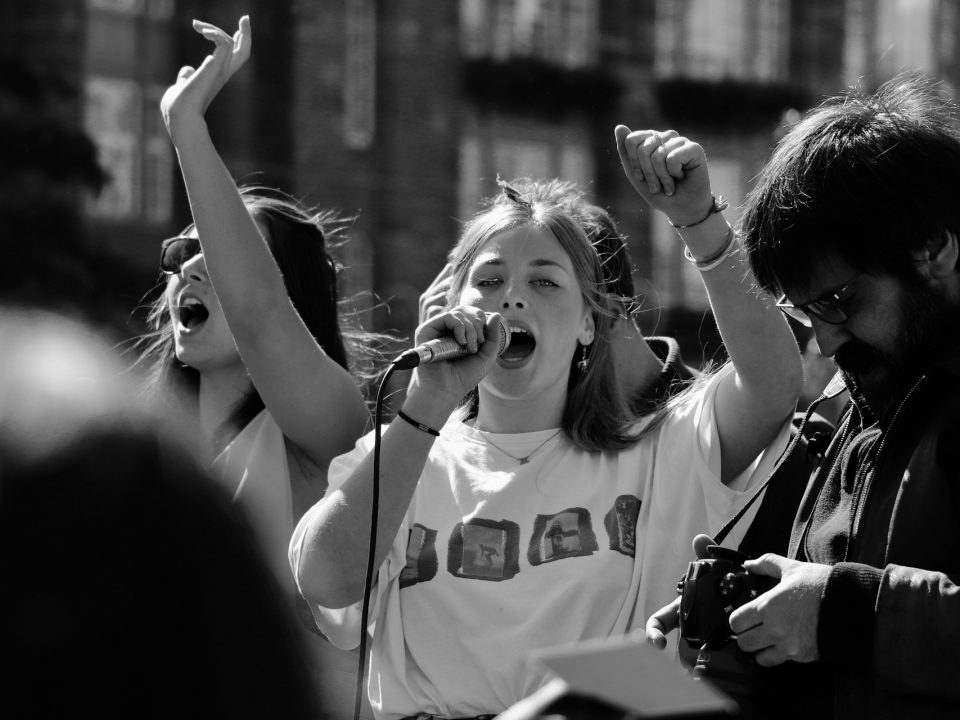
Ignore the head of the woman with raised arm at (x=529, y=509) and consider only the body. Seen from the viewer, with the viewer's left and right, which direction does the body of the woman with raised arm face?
facing the viewer

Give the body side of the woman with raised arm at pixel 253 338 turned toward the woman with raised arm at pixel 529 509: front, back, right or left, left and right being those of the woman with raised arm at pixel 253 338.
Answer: left

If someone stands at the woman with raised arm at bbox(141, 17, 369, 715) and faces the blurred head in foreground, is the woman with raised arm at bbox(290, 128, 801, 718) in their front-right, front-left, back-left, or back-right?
front-left

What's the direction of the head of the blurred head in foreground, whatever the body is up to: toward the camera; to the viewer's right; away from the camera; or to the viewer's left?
away from the camera

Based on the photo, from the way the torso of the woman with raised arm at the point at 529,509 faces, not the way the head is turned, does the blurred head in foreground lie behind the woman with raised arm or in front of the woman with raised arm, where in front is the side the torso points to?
in front

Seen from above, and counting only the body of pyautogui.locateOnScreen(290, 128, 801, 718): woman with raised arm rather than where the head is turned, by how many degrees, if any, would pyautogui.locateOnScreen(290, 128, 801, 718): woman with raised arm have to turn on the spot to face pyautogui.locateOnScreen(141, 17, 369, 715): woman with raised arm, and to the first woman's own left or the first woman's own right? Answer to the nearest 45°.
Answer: approximately 135° to the first woman's own right

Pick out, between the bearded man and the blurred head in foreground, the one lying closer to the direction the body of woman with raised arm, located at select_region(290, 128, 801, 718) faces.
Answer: the blurred head in foreground

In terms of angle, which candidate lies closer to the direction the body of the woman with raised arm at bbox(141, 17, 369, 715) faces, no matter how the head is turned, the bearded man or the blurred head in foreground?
the blurred head in foreground

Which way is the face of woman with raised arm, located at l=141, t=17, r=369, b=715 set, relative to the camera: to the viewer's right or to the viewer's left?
to the viewer's left

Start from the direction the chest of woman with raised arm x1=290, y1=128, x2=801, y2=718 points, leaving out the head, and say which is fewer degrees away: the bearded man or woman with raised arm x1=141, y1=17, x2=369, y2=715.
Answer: the bearded man

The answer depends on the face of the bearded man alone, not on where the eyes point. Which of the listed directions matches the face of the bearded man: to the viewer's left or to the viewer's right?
to the viewer's left

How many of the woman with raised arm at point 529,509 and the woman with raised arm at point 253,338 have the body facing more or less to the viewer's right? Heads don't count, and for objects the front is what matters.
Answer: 0

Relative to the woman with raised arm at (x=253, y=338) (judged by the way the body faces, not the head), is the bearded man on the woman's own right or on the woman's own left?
on the woman's own left
